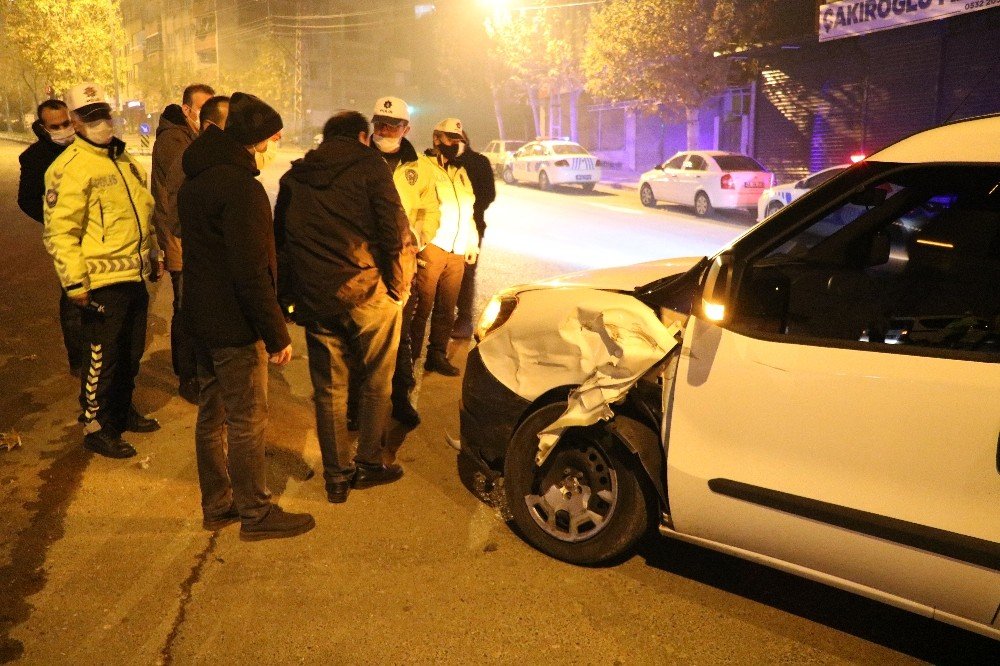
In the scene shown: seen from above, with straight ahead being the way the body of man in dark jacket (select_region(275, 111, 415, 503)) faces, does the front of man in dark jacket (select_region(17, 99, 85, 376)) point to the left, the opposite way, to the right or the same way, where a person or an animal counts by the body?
to the right

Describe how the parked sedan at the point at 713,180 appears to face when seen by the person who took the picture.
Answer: facing away from the viewer and to the left of the viewer

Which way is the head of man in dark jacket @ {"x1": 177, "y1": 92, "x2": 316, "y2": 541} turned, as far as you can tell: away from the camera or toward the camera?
away from the camera

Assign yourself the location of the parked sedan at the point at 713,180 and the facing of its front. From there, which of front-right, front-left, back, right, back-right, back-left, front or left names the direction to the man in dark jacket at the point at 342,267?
back-left

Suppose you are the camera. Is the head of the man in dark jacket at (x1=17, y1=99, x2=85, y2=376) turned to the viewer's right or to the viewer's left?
to the viewer's right

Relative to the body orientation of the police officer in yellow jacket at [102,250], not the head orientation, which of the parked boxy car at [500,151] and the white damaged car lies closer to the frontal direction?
the white damaged car

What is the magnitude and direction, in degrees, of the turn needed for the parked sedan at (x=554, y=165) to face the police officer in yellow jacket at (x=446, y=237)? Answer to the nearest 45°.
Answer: approximately 135° to its left

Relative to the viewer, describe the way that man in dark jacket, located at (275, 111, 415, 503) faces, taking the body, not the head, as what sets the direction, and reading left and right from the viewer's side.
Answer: facing away from the viewer and to the right of the viewer

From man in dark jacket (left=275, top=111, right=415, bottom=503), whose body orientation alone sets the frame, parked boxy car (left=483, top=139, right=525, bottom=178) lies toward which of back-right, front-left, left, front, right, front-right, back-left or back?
front-left

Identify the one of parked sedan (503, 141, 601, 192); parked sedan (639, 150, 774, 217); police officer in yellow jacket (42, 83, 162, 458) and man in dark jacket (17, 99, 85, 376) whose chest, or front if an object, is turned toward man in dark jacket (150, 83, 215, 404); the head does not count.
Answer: man in dark jacket (17, 99, 85, 376)

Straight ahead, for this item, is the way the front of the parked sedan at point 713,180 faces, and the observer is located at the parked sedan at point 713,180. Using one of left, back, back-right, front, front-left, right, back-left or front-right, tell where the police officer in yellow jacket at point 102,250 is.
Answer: back-left
